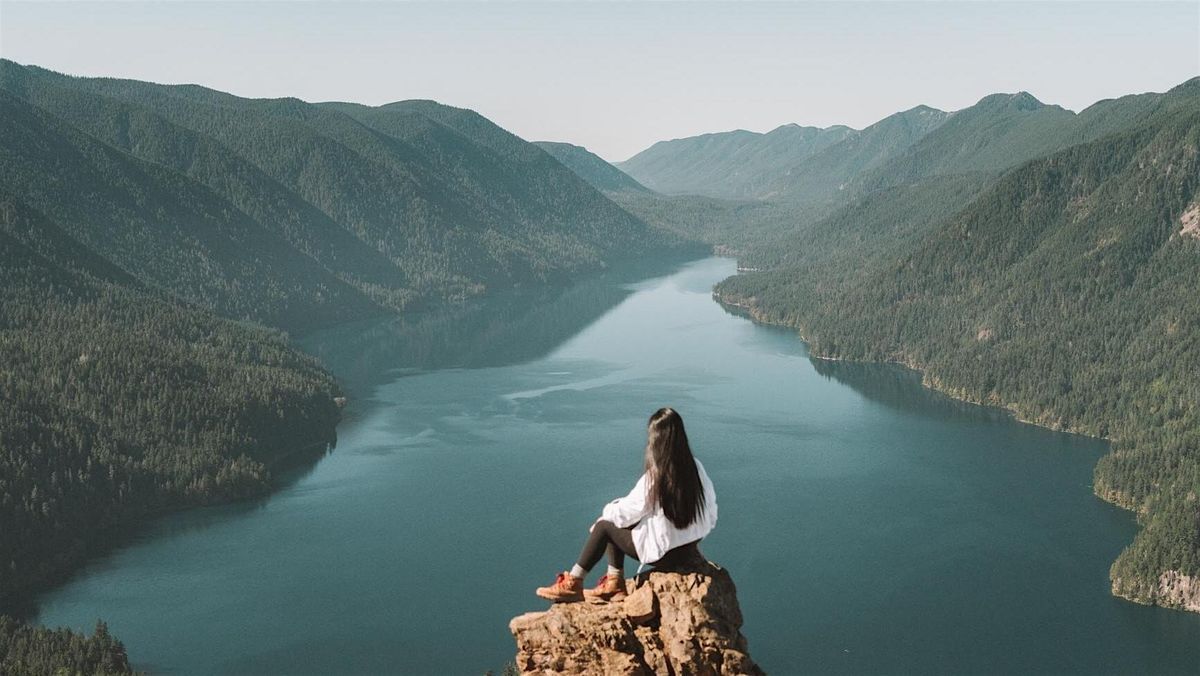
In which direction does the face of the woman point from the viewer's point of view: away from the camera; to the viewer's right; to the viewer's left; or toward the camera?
away from the camera

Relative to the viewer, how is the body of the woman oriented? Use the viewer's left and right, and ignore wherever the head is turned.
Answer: facing away from the viewer and to the left of the viewer
